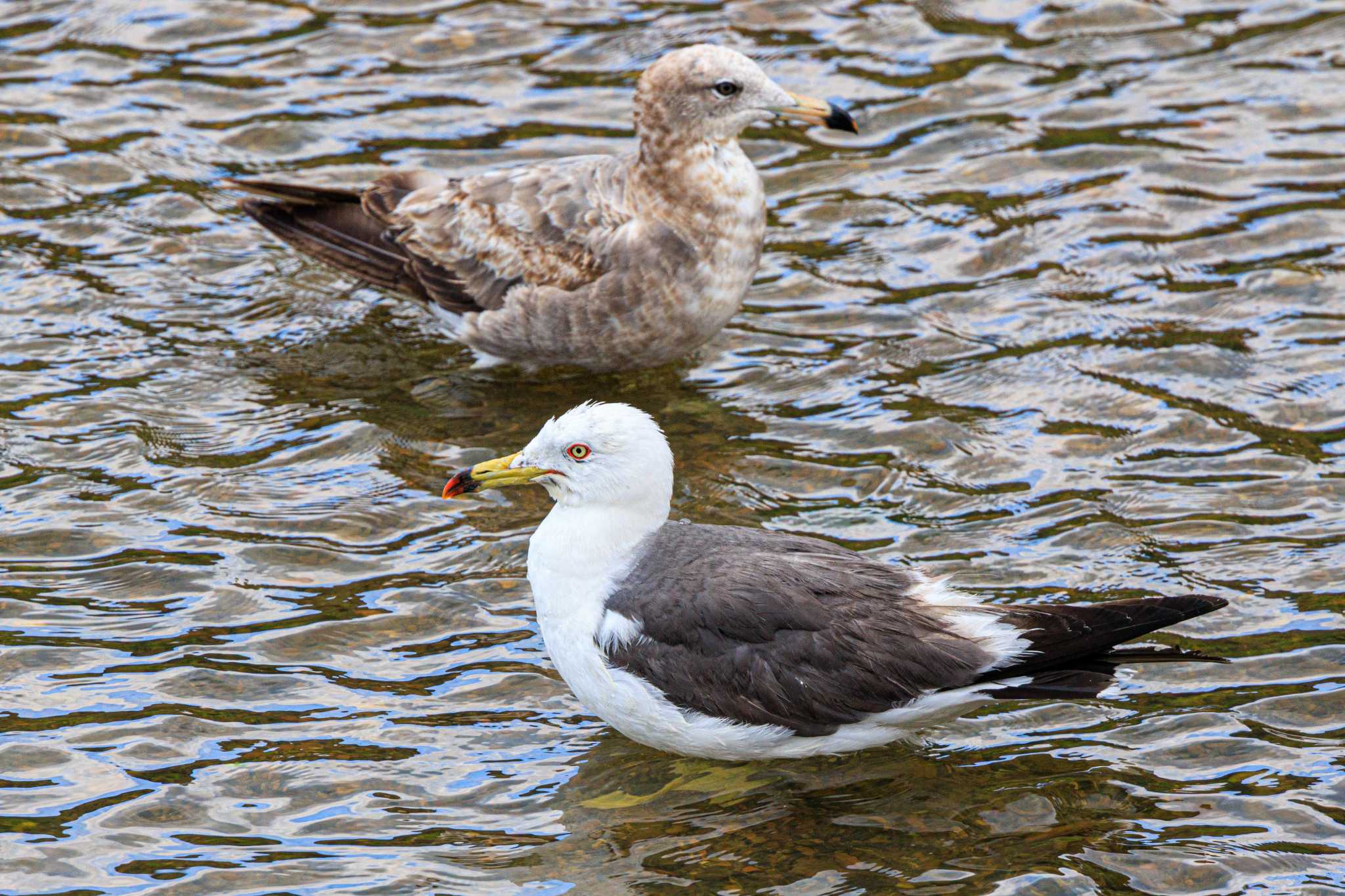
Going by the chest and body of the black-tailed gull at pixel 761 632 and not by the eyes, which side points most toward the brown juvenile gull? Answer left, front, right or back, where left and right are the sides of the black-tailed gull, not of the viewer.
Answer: right

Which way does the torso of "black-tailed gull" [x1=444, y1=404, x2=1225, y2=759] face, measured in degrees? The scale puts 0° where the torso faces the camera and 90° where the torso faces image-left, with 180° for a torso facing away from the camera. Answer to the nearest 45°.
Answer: approximately 90°

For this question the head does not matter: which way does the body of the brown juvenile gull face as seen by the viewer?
to the viewer's right

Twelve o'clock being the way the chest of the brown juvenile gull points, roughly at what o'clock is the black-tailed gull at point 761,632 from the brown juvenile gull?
The black-tailed gull is roughly at 3 o'clock from the brown juvenile gull.

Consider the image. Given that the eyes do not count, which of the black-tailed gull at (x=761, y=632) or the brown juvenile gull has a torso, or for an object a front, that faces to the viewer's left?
the black-tailed gull

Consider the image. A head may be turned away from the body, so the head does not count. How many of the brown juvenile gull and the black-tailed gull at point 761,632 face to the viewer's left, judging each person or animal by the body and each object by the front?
1

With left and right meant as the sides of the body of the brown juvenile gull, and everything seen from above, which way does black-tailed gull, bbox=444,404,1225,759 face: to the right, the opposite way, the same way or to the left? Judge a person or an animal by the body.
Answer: the opposite way
